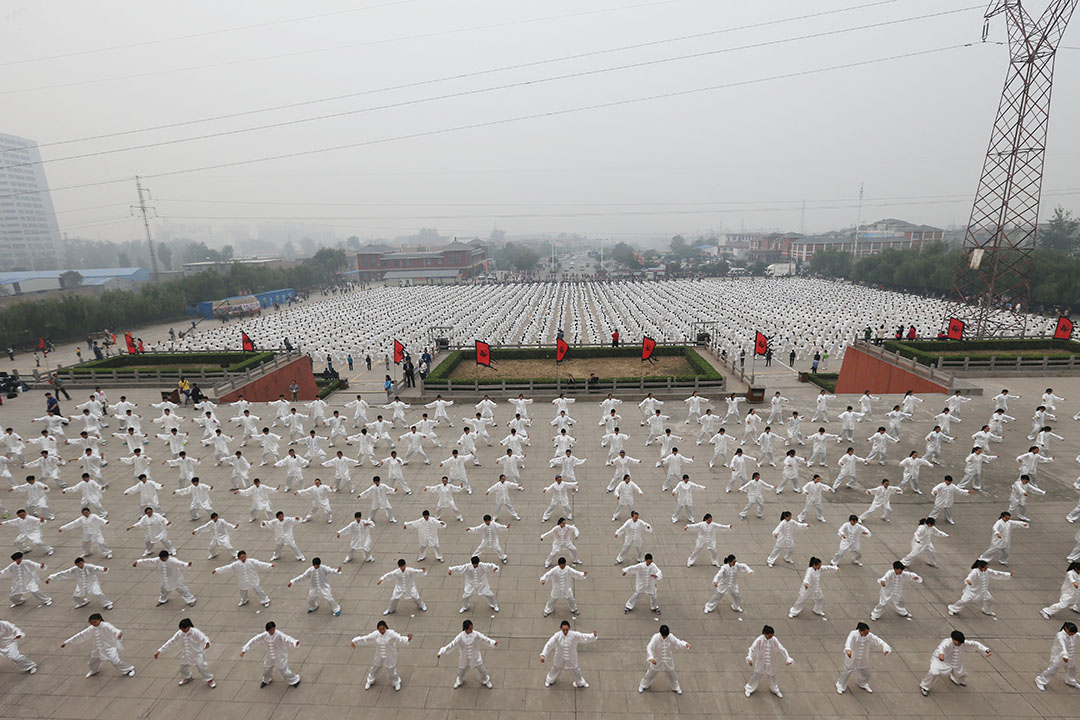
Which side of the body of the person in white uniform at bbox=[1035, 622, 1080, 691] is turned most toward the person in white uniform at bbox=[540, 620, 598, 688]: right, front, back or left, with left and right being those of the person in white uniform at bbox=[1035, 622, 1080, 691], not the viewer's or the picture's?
right

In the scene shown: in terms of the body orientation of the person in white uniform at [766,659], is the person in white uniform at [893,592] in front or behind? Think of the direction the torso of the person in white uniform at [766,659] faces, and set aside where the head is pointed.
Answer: behind

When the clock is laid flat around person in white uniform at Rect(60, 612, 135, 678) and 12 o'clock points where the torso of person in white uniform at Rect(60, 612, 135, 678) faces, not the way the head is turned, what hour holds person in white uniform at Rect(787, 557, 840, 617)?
person in white uniform at Rect(787, 557, 840, 617) is roughly at 9 o'clock from person in white uniform at Rect(60, 612, 135, 678).

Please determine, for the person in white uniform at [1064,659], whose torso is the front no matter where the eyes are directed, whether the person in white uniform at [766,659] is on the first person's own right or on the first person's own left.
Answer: on the first person's own right

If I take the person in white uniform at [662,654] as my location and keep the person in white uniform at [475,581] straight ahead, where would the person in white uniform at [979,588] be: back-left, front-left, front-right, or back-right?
back-right

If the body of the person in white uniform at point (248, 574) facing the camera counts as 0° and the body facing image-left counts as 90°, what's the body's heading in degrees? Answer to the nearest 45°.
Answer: approximately 0°
